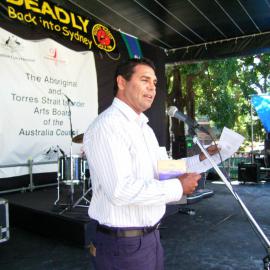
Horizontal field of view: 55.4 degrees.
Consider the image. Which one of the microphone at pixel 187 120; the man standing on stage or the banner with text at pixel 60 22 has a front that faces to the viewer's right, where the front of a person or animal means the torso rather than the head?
the man standing on stage

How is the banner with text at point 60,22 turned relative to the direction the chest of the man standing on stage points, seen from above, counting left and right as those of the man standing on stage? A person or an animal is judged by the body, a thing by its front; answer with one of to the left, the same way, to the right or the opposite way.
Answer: to the right

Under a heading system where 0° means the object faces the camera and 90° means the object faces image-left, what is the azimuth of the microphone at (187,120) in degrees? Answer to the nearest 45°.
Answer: approximately 90°

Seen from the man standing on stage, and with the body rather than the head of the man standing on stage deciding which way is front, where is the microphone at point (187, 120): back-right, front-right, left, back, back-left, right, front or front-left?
front-left

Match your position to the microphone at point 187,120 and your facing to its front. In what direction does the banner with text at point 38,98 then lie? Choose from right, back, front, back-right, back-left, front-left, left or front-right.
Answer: front-right

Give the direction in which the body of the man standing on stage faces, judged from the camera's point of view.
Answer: to the viewer's right

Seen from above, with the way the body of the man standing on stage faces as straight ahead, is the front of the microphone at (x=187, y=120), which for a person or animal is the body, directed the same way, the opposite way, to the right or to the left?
the opposite way

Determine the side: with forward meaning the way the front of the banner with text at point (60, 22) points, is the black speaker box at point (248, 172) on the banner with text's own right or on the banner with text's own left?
on the banner with text's own left

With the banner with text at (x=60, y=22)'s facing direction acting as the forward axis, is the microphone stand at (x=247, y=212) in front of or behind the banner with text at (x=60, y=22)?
in front
